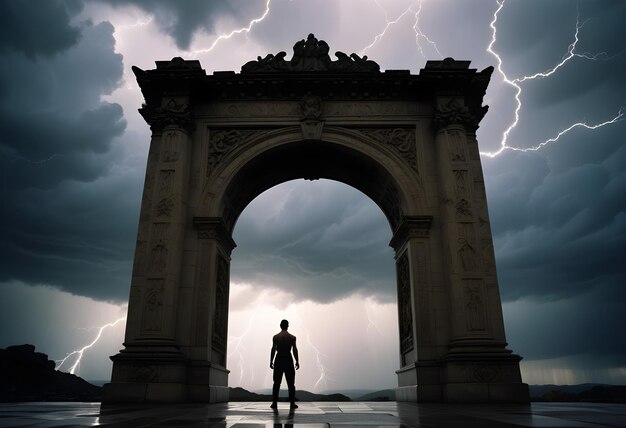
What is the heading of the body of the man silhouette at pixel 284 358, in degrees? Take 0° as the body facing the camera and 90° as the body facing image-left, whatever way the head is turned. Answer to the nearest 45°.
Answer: approximately 180°

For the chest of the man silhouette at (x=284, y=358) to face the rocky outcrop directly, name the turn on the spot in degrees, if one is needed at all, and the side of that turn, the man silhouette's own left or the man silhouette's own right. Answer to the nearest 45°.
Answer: approximately 45° to the man silhouette's own left
